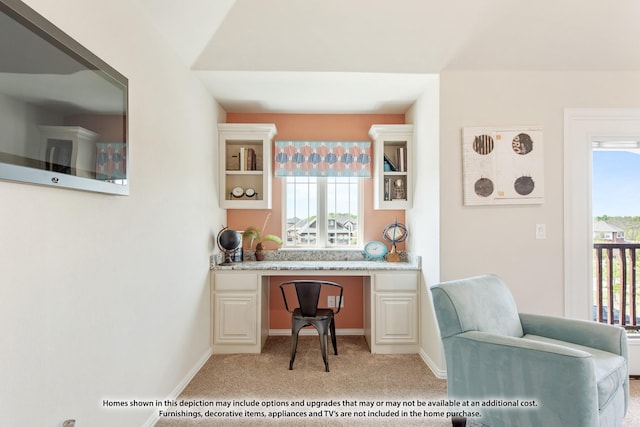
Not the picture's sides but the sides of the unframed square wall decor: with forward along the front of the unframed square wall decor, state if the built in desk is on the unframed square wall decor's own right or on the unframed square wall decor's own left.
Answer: on the unframed square wall decor's own right

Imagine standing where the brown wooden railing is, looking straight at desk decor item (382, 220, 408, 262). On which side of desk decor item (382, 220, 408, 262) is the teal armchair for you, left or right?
left

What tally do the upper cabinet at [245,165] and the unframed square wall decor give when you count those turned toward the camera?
2

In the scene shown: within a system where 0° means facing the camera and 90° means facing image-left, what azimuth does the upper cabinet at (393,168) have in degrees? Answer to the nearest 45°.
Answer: approximately 0°

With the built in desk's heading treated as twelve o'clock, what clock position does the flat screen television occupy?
The flat screen television is roughly at 1 o'clock from the built in desk.

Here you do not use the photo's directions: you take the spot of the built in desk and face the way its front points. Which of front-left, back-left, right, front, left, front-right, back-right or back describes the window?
back

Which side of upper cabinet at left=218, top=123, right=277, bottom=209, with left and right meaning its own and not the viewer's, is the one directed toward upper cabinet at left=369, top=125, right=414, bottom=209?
left
